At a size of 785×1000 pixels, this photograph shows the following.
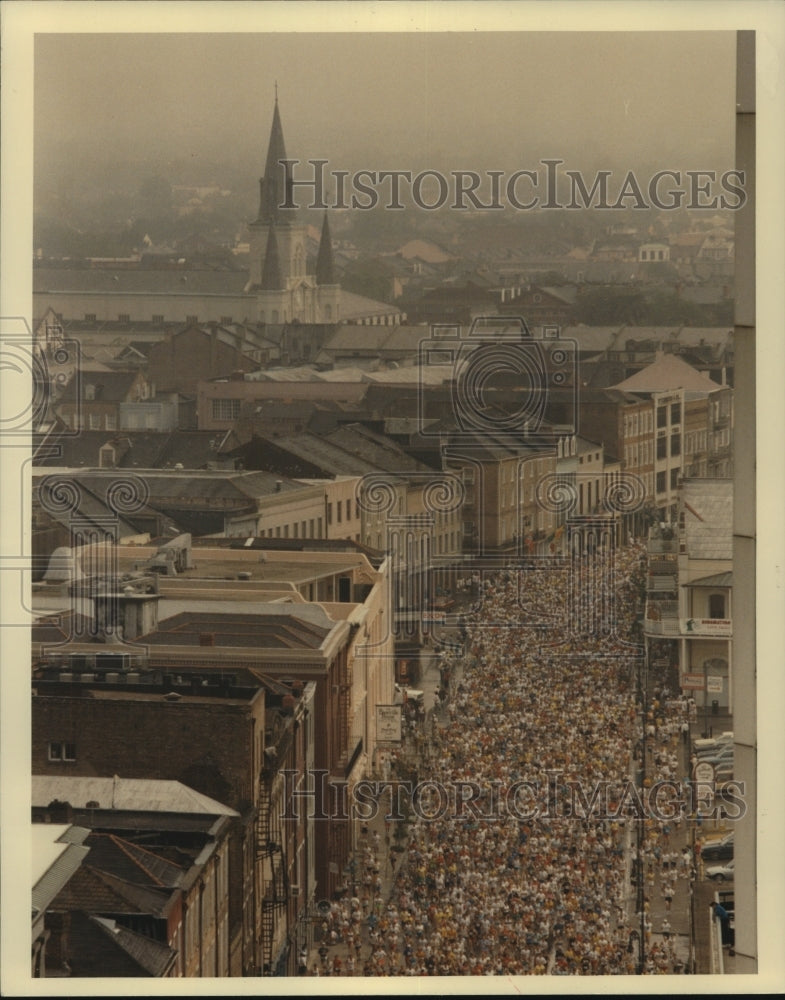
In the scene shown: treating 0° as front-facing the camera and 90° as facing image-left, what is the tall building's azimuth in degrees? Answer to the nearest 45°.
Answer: approximately 315°
